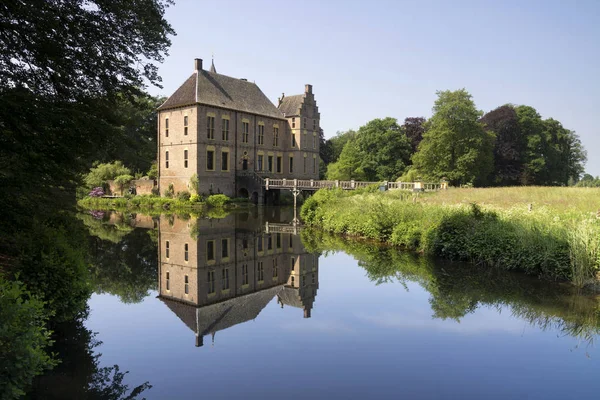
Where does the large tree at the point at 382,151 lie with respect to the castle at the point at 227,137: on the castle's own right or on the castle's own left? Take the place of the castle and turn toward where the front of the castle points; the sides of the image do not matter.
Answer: on the castle's own left

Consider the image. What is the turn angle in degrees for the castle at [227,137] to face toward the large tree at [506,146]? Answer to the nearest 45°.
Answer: approximately 45° to its left

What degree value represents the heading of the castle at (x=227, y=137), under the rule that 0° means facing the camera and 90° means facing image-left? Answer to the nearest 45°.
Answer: approximately 315°

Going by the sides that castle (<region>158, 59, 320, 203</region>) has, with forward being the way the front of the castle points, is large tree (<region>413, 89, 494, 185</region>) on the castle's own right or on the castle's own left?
on the castle's own left
